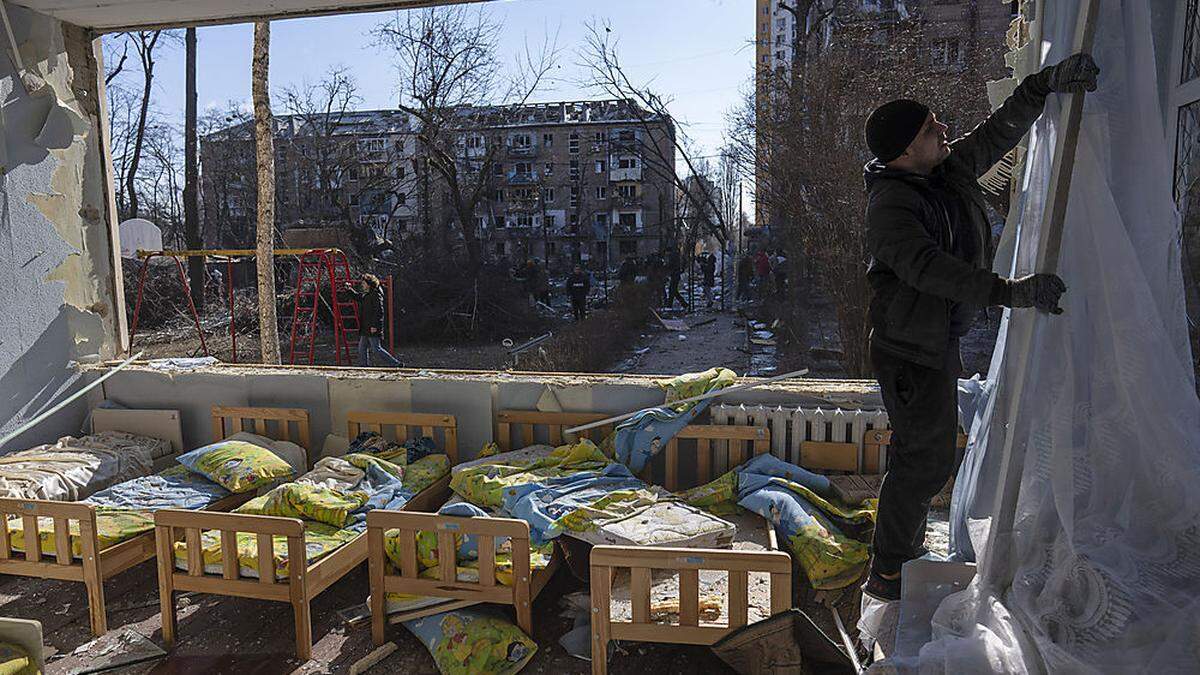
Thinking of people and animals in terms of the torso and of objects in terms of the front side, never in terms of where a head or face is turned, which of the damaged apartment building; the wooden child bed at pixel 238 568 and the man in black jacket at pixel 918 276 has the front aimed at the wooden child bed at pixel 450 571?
the damaged apartment building

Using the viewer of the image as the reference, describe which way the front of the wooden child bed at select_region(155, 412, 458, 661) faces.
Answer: facing the viewer and to the left of the viewer

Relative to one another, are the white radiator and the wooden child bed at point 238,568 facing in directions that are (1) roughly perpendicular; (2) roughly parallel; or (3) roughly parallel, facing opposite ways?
roughly parallel

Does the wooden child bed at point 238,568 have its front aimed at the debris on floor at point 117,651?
no

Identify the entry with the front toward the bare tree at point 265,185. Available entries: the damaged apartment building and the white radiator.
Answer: the damaged apartment building

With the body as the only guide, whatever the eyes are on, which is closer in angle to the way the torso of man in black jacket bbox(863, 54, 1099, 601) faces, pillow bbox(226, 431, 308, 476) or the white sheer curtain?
the white sheer curtain

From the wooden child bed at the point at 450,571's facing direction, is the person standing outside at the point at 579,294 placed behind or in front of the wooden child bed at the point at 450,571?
behind

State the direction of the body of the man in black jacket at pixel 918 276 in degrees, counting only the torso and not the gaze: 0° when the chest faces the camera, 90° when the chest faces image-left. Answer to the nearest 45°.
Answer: approximately 270°

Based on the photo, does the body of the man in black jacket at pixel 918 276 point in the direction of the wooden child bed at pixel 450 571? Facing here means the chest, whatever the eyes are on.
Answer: no

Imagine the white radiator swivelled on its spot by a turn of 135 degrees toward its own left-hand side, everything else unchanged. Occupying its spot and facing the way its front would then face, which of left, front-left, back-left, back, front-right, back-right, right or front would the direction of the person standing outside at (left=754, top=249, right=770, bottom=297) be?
front-left

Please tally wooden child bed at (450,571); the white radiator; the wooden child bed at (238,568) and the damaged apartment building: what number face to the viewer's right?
0

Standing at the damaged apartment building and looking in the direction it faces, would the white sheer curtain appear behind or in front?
in front

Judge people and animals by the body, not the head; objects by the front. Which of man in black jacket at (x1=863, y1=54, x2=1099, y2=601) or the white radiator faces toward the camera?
the white radiator

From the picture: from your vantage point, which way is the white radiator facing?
toward the camera

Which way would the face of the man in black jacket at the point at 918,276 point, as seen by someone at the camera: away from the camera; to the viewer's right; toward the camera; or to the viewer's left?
to the viewer's right

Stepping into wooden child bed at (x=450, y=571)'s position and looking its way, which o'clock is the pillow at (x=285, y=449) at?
The pillow is roughly at 5 o'clock from the wooden child bed.

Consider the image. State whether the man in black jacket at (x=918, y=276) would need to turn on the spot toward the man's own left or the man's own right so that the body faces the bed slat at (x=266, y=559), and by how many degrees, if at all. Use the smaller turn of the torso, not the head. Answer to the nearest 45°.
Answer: approximately 180°

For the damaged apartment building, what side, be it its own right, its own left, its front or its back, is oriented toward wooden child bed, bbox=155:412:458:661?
front

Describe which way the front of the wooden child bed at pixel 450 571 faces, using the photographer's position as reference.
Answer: facing the viewer

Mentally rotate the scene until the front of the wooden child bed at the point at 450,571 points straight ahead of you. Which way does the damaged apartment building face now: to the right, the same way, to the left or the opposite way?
the same way
